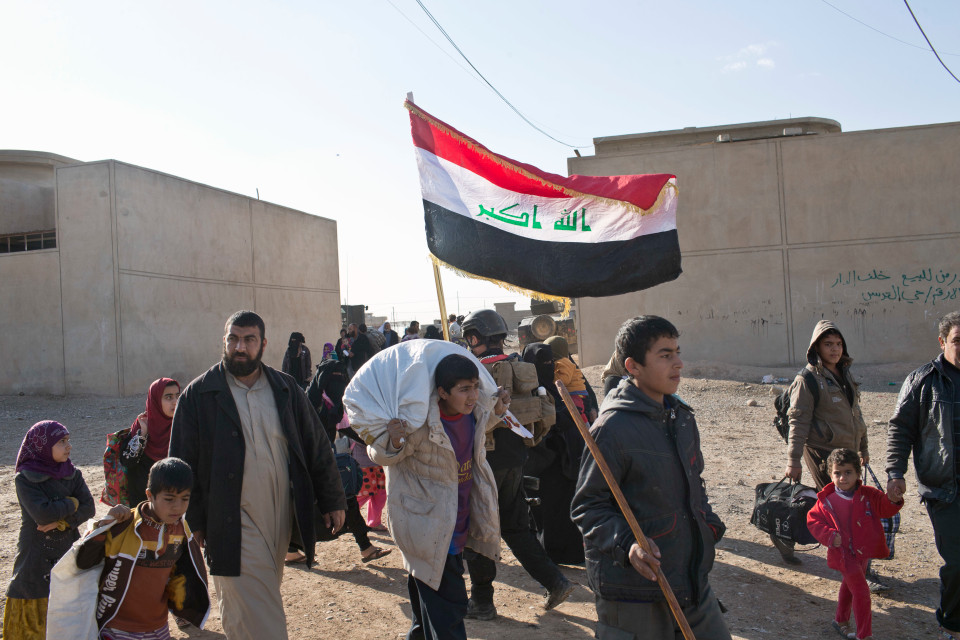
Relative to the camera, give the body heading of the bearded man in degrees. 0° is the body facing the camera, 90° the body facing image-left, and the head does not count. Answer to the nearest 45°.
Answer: approximately 0°

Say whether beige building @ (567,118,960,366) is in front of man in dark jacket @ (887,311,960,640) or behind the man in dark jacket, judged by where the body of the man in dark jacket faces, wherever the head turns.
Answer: behind

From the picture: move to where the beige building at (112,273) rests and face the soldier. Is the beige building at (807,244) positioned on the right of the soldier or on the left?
left

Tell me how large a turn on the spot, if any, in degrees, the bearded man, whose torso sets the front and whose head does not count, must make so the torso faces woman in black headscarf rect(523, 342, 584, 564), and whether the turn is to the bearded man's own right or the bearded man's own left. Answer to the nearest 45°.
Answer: approximately 135° to the bearded man's own left

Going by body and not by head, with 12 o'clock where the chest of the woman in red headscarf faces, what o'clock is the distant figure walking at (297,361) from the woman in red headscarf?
The distant figure walking is roughly at 8 o'clock from the woman in red headscarf.

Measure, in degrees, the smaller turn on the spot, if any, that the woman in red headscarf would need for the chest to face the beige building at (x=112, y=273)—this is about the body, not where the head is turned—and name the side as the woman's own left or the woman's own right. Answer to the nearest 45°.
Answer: approximately 135° to the woman's own left

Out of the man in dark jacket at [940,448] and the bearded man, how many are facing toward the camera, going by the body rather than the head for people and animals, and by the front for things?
2
